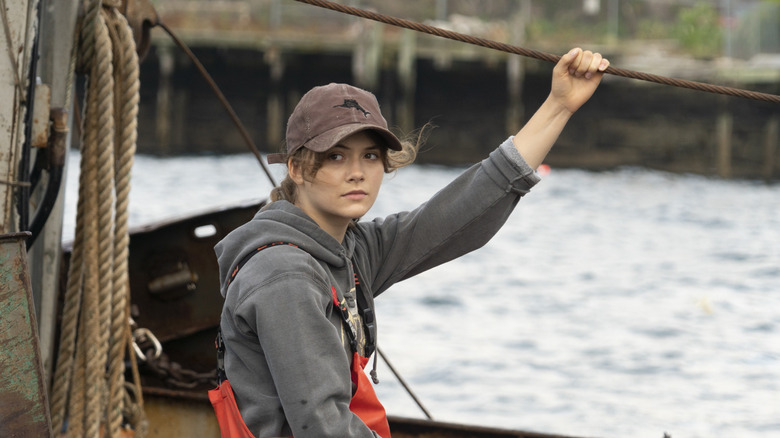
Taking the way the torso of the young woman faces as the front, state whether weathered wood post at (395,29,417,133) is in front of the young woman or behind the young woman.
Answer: behind
